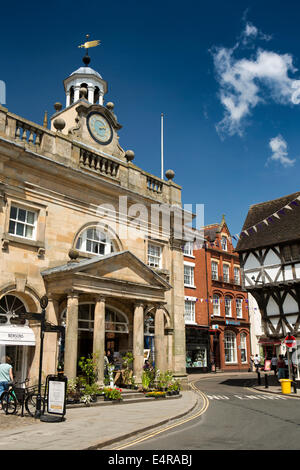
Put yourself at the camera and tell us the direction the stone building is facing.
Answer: facing the viewer and to the right of the viewer

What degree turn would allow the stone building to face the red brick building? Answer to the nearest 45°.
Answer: approximately 90° to its left
